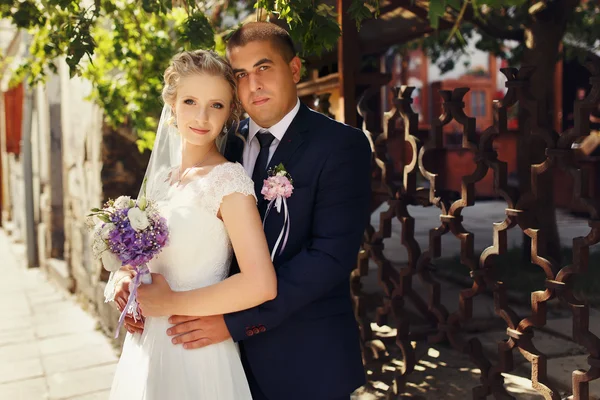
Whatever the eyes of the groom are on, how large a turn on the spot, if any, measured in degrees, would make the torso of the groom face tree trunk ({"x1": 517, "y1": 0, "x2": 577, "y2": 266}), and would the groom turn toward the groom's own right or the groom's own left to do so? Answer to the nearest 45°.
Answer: approximately 180°

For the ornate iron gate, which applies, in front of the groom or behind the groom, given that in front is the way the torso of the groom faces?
behind

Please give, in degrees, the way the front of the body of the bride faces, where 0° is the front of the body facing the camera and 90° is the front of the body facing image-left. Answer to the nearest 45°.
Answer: approximately 45°

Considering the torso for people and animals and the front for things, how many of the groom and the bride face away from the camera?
0

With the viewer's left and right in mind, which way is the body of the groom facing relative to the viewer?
facing the viewer and to the left of the viewer
